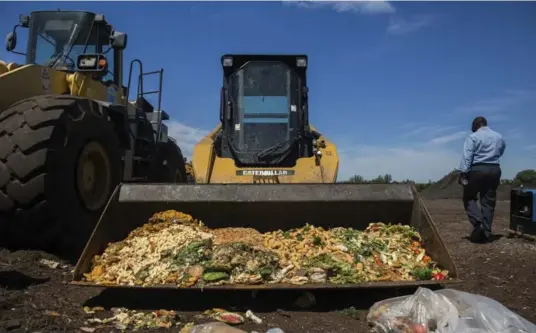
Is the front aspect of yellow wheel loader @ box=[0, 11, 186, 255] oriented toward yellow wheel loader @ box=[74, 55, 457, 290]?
no

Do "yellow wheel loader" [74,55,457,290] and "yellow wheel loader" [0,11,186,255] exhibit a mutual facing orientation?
no

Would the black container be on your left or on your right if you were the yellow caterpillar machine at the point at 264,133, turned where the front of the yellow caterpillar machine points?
on your left

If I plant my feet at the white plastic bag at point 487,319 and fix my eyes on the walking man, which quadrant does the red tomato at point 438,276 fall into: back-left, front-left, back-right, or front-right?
front-left

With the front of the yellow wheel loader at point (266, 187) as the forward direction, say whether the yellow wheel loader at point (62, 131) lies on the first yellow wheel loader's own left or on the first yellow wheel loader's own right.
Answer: on the first yellow wheel loader's own right

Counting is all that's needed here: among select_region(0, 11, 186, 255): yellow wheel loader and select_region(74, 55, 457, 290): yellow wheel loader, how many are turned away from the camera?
0

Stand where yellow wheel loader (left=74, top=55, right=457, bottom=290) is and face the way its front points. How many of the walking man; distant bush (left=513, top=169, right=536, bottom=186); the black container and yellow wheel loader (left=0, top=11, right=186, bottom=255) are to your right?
1

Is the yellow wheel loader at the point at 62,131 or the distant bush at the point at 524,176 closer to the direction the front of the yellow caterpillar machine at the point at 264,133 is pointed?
the yellow wheel loader

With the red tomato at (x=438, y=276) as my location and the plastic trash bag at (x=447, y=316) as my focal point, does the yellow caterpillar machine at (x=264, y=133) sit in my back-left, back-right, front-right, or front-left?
back-right

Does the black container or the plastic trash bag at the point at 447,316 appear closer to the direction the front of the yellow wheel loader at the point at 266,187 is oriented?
the plastic trash bag

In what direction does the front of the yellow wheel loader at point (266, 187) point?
toward the camera

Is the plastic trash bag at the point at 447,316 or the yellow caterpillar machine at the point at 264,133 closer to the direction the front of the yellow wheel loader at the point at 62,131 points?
the plastic trash bag

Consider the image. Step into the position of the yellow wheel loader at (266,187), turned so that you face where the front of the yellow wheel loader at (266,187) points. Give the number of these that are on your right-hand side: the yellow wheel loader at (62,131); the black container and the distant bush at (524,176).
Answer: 1

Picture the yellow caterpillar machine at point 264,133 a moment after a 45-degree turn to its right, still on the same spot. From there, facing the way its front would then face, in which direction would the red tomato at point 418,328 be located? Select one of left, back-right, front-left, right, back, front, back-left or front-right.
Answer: front-left

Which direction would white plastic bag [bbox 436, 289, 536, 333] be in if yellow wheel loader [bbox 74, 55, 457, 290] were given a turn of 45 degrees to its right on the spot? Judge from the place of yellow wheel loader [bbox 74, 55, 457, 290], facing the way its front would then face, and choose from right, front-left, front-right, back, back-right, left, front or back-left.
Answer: left

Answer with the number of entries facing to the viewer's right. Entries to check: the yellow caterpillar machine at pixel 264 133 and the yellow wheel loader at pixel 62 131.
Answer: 0

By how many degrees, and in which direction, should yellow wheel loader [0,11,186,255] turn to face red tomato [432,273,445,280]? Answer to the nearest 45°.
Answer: approximately 90° to its left

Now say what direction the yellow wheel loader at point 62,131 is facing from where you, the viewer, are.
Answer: facing the viewer and to the left of the viewer
